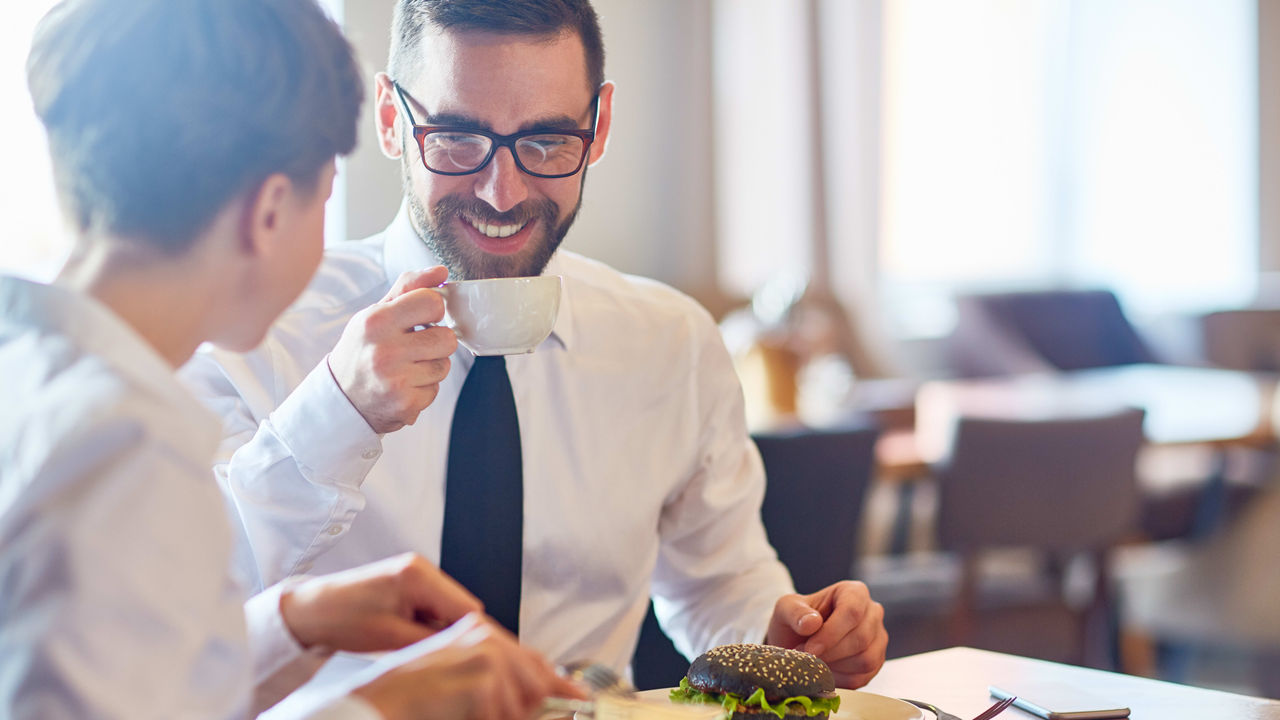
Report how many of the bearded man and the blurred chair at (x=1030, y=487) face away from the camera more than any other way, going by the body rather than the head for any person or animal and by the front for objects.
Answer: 1

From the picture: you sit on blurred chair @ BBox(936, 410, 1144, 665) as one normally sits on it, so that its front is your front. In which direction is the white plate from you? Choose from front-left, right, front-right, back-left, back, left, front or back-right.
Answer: back

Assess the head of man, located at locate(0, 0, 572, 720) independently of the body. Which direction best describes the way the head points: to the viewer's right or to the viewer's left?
to the viewer's right

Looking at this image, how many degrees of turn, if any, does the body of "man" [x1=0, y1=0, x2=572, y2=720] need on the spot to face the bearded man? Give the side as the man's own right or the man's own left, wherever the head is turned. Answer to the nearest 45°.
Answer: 0° — they already face them

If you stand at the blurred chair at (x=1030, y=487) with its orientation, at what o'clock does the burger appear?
The burger is roughly at 6 o'clock from the blurred chair.

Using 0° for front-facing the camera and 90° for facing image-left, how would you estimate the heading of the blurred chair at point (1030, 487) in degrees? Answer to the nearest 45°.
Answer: approximately 180°

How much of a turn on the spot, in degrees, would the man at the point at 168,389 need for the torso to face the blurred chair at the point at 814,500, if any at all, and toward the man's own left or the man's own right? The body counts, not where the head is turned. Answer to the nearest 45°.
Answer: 0° — they already face it

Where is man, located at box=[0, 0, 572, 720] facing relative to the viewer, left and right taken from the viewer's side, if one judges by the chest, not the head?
facing away from the viewer and to the right of the viewer

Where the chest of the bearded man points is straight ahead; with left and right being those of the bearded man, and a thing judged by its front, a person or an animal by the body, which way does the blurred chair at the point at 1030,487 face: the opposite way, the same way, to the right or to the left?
the opposite way

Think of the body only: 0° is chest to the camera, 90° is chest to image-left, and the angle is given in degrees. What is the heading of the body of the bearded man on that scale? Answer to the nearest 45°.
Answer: approximately 0°

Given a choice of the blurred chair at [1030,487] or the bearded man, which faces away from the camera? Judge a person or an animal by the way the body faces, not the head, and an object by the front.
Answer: the blurred chair

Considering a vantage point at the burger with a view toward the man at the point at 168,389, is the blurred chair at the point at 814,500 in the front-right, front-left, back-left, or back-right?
back-right

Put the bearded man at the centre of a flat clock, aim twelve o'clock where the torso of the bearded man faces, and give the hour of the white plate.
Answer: The white plate is roughly at 11 o'clock from the bearded man.
